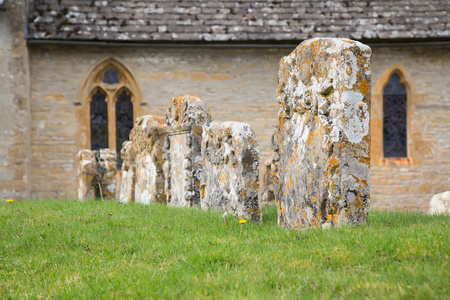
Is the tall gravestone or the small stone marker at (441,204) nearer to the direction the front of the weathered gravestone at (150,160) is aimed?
the tall gravestone

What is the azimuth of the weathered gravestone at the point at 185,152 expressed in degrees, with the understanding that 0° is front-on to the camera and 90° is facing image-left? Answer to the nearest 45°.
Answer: approximately 45°

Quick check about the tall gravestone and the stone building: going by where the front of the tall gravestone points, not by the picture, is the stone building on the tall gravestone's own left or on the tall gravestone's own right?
on the tall gravestone's own right

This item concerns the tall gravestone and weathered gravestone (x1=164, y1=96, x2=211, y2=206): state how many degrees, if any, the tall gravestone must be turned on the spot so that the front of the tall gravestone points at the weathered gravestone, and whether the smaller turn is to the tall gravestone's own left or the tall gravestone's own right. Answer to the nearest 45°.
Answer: approximately 90° to the tall gravestone's own right

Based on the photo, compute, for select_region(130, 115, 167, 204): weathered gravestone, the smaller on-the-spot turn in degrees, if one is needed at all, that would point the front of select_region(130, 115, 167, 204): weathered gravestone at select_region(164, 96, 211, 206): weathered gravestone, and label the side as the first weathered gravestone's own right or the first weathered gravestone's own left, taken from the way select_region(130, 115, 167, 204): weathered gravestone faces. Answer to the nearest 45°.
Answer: approximately 90° to the first weathered gravestone's own left

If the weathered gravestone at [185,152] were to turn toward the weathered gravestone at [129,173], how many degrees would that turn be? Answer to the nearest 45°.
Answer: approximately 90° to its right

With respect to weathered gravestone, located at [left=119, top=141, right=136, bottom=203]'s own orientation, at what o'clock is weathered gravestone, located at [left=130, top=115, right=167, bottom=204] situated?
weathered gravestone, located at [left=130, top=115, right=167, bottom=204] is roughly at 10 o'clock from weathered gravestone, located at [left=119, top=141, right=136, bottom=203].

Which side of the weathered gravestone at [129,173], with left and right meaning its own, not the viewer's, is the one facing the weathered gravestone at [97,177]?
right

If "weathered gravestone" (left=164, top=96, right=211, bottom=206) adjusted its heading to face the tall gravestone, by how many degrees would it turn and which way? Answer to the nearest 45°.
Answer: approximately 45° to its left

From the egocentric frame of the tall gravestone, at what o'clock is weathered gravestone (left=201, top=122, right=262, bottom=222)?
The weathered gravestone is roughly at 3 o'clock from the tall gravestone.

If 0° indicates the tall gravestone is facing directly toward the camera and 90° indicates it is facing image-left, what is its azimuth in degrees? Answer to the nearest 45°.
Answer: approximately 45°
